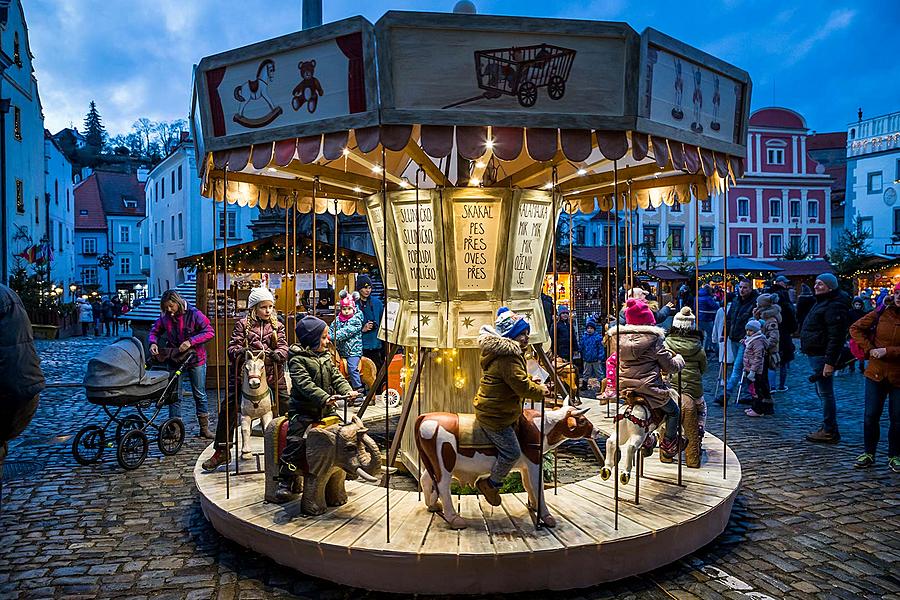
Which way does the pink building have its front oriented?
toward the camera

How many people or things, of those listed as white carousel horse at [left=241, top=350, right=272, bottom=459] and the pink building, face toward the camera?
2

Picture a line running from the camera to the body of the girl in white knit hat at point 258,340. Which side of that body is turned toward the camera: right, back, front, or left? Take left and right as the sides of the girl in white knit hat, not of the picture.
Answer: front

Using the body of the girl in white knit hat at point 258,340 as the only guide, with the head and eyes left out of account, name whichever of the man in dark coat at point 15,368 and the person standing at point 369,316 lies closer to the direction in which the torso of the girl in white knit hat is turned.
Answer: the man in dark coat

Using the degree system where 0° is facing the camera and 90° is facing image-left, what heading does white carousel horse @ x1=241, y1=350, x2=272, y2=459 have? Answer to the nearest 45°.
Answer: approximately 0°

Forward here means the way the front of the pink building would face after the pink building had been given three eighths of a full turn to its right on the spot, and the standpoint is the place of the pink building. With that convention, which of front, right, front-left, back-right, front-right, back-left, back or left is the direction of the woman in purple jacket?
back-left

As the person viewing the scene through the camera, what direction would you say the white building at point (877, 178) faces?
facing the viewer and to the left of the viewer

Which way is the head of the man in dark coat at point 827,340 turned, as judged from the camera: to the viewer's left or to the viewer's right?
to the viewer's left

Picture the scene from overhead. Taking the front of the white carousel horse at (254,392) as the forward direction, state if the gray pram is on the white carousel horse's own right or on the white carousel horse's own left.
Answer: on the white carousel horse's own right

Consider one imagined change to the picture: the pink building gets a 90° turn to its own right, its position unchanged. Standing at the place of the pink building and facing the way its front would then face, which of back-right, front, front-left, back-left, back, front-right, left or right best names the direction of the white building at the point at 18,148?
front-left
